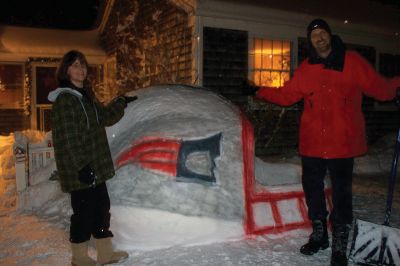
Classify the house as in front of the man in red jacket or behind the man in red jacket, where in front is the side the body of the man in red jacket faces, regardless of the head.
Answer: behind

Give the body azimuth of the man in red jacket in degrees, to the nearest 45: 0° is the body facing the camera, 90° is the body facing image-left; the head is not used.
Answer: approximately 0°

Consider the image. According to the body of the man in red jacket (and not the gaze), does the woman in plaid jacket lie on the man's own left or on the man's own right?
on the man's own right

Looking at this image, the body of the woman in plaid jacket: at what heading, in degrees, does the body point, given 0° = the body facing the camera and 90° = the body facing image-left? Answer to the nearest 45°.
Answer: approximately 315°

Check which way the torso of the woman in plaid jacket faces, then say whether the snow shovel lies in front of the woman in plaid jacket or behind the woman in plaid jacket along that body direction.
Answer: in front
